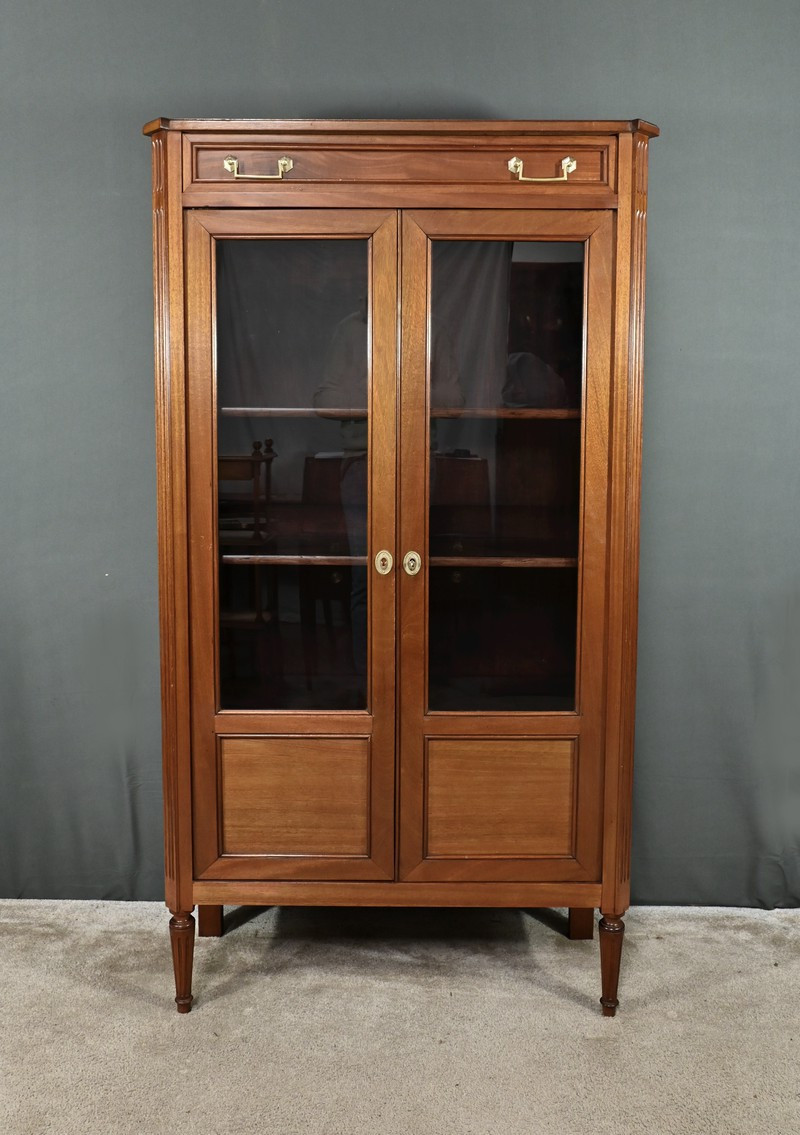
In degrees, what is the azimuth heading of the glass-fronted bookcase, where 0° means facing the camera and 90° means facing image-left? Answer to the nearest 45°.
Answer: approximately 0°
